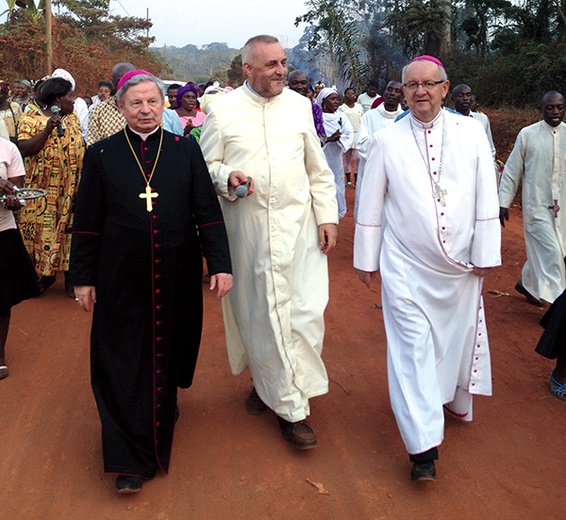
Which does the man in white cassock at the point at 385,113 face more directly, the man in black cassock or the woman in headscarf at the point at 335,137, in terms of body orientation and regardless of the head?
the man in black cassock

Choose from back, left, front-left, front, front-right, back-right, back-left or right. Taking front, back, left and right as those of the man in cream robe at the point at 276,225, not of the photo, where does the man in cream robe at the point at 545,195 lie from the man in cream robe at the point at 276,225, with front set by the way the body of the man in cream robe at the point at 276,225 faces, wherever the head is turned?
back-left

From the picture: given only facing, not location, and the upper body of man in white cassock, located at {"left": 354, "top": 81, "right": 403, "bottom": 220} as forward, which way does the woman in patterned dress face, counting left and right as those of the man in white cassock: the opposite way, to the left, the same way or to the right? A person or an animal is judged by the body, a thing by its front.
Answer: to the left

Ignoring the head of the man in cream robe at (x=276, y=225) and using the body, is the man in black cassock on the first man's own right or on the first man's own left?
on the first man's own right

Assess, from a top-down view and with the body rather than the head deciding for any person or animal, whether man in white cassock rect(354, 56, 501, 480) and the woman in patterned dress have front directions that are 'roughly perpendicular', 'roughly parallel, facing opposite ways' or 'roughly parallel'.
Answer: roughly perpendicular

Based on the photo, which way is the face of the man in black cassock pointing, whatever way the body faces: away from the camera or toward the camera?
toward the camera

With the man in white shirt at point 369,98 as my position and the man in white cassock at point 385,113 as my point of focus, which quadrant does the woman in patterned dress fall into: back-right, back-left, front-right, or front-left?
front-right

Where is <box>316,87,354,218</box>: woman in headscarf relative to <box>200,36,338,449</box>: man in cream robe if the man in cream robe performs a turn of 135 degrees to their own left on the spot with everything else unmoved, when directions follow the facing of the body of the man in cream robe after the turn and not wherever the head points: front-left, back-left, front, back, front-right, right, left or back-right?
front-left

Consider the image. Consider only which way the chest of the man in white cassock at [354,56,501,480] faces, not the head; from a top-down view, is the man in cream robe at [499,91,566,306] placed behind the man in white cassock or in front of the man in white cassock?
behind

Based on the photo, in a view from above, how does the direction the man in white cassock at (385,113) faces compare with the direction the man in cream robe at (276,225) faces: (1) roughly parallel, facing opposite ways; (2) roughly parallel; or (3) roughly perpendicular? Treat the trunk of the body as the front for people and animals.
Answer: roughly parallel

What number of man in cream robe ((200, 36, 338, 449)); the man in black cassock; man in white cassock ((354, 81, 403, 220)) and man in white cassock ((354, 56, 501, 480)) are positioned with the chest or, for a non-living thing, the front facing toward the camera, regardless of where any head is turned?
4

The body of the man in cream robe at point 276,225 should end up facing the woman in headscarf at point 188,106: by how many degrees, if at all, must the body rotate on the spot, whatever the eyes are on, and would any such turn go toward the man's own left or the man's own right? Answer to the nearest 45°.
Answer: approximately 180°

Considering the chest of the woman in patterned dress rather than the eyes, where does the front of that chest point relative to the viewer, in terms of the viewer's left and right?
facing the viewer and to the right of the viewer

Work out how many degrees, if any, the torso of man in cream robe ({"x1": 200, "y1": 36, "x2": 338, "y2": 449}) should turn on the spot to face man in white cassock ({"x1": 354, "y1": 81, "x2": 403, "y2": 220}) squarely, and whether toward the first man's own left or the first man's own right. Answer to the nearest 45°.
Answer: approximately 180°

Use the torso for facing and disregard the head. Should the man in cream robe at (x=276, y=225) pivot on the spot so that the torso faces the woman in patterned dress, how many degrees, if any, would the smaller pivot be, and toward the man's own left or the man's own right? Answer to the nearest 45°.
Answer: approximately 135° to the man's own right

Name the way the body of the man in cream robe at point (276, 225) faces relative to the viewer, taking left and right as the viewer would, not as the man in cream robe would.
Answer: facing the viewer

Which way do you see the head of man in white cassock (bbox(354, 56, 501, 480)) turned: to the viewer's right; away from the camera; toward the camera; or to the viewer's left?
toward the camera
